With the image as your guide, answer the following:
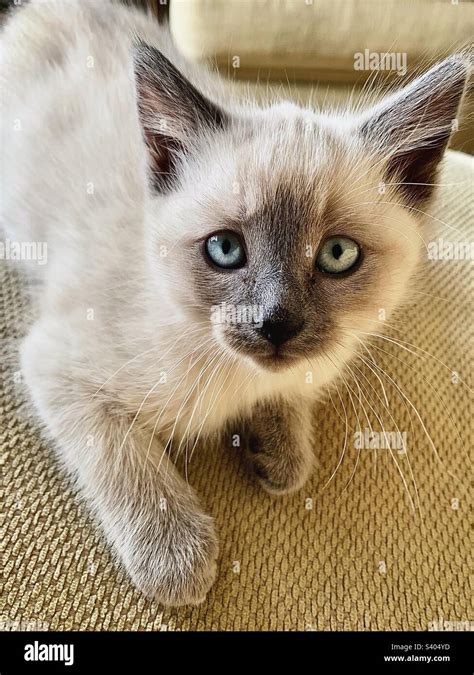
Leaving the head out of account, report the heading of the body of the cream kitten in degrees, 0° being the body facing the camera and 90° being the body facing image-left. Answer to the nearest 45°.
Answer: approximately 315°
